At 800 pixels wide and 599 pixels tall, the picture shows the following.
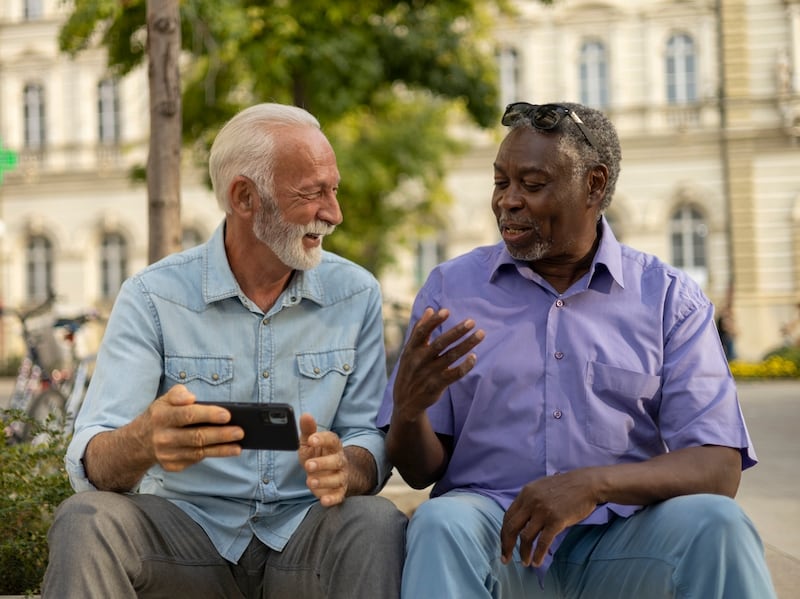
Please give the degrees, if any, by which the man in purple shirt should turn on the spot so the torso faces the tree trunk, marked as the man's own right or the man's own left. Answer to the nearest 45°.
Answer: approximately 135° to the man's own right

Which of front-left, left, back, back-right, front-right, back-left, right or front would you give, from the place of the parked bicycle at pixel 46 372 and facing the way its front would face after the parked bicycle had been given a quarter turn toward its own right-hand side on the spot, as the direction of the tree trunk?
left

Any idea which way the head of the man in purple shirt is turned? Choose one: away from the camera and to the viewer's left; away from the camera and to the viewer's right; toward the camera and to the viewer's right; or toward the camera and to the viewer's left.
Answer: toward the camera and to the viewer's left

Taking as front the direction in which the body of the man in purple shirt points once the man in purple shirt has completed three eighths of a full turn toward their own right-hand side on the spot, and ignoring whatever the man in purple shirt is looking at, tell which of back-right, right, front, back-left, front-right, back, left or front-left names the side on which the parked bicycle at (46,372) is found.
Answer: front

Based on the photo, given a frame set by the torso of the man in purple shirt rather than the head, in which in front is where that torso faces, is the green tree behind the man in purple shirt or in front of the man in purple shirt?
behind

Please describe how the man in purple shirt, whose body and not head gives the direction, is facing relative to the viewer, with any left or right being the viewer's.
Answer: facing the viewer
